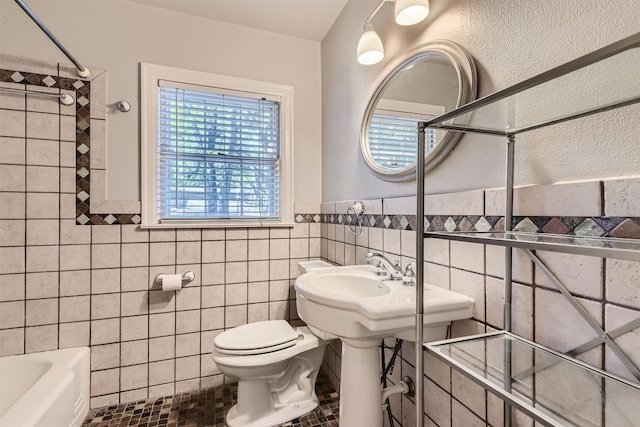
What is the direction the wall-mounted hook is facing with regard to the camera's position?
facing the viewer

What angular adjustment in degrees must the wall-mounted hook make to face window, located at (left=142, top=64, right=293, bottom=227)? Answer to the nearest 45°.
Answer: approximately 90° to its left

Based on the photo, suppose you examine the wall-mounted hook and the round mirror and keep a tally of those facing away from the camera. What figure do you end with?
0

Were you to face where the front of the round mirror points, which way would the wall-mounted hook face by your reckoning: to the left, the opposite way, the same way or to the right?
to the left

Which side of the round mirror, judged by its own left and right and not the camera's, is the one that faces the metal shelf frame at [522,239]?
left

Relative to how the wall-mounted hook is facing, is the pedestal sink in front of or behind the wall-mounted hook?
in front

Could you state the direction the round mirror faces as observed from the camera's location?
facing the viewer and to the left of the viewer
